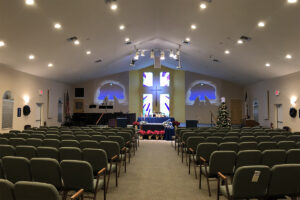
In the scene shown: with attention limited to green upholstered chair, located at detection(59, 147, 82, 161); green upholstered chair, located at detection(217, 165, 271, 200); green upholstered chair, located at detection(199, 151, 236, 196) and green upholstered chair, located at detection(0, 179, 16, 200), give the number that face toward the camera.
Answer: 0

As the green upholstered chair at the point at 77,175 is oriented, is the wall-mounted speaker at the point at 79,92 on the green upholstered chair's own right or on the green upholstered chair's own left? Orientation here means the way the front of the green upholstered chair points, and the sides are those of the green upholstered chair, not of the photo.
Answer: on the green upholstered chair's own left

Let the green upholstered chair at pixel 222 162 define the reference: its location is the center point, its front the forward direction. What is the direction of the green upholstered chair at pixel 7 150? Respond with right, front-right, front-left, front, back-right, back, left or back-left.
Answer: front-left

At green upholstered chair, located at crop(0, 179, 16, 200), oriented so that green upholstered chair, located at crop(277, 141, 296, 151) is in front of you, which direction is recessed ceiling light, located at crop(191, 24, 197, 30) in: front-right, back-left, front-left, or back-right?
front-left

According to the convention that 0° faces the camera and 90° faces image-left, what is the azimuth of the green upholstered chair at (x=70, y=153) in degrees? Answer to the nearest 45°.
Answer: approximately 180°

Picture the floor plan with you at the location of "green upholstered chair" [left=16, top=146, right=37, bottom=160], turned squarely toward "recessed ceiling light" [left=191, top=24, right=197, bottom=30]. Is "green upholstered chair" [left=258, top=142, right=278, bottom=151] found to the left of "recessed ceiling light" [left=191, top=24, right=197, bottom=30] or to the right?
right

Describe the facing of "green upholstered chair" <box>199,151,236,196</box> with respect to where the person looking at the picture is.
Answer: facing away from the viewer and to the left of the viewer

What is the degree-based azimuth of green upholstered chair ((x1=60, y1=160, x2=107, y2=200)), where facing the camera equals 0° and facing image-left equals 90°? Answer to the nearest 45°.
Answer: approximately 225°

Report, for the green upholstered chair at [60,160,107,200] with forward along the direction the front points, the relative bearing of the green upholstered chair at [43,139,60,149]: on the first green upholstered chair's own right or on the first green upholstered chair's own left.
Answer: on the first green upholstered chair's own left

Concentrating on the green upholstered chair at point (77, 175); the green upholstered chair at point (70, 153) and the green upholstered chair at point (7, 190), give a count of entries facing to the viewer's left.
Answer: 0

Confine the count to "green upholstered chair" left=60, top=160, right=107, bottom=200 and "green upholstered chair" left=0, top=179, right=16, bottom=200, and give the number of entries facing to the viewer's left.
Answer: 0

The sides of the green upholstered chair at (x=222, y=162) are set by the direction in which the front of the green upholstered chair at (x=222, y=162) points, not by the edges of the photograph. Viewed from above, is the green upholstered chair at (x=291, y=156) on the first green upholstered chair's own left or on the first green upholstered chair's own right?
on the first green upholstered chair's own right

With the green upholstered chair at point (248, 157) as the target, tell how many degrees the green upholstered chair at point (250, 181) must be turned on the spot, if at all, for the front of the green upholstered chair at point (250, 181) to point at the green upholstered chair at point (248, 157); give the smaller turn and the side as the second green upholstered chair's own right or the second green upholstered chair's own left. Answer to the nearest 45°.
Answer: approximately 45° to the second green upholstered chair's own right

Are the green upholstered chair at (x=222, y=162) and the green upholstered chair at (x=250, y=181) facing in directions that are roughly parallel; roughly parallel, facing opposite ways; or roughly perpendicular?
roughly parallel

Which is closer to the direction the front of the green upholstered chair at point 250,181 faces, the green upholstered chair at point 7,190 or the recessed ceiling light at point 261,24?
the recessed ceiling light
